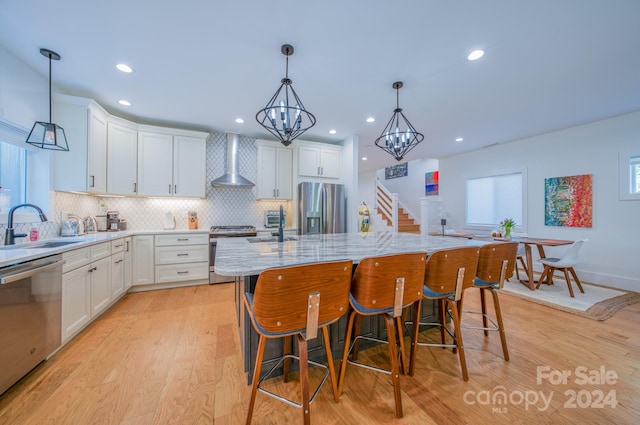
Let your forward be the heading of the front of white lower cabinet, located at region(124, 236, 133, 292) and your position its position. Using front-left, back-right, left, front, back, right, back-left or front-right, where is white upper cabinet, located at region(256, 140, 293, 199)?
front

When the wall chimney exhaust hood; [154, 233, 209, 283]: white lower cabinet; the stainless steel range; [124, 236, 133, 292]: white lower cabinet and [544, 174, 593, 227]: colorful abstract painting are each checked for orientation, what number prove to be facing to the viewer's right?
1

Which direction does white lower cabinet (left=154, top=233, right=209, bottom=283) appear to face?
toward the camera

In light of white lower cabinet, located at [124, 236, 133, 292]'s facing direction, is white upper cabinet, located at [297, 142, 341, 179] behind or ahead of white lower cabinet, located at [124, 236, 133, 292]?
ahead

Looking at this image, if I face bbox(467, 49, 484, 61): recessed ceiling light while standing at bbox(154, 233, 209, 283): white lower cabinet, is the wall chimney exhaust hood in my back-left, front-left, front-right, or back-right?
front-left

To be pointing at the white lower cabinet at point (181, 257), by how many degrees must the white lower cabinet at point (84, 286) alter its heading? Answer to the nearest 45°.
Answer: approximately 90° to its left

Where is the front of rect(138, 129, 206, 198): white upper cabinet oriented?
toward the camera

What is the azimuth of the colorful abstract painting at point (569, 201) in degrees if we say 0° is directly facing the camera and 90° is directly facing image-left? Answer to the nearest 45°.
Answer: approximately 45°

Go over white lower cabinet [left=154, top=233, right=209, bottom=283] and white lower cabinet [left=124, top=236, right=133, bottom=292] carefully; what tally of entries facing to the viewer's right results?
1

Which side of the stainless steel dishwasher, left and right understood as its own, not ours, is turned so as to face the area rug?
front

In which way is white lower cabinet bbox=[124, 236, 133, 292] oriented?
to the viewer's right

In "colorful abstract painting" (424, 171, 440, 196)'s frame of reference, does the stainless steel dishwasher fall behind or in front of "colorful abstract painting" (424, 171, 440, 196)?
in front

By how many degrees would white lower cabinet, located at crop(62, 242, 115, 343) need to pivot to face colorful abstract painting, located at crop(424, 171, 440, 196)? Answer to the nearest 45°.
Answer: approximately 45° to its left

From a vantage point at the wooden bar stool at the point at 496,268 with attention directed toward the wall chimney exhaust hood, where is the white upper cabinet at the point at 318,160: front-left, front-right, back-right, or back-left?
front-right

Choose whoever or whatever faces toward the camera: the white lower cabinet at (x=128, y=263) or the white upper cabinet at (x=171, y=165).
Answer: the white upper cabinet
